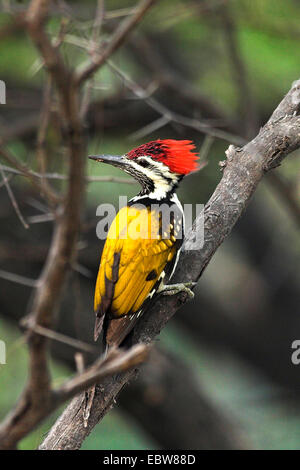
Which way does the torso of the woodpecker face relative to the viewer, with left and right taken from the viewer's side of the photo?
facing away from the viewer and to the right of the viewer
